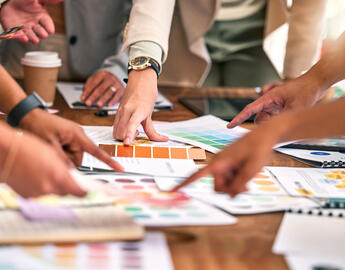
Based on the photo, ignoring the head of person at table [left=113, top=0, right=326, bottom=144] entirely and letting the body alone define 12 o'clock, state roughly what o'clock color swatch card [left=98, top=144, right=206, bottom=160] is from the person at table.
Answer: The color swatch card is roughly at 12 o'clock from the person at table.

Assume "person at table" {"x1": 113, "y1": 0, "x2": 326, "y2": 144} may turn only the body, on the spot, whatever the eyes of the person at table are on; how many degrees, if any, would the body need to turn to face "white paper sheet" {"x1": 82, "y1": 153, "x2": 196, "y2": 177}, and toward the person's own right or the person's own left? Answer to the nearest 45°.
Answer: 0° — they already face it

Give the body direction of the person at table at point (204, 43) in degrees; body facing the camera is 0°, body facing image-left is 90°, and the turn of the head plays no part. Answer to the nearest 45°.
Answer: approximately 0°

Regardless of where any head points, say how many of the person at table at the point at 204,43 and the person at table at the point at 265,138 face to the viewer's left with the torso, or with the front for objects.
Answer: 1

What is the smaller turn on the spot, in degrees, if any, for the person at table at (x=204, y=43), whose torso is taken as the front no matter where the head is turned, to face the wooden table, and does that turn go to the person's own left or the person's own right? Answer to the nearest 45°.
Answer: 0° — they already face it

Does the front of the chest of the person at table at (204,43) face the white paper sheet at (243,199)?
yes

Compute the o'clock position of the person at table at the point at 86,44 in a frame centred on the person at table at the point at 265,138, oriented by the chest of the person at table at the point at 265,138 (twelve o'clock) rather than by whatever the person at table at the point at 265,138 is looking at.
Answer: the person at table at the point at 86,44 is roughly at 2 o'clock from the person at table at the point at 265,138.

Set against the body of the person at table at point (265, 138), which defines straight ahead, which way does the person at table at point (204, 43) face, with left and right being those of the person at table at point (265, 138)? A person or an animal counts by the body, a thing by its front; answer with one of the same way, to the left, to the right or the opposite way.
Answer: to the left
